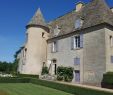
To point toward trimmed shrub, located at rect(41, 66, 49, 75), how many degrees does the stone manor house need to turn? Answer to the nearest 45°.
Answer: approximately 90° to its right

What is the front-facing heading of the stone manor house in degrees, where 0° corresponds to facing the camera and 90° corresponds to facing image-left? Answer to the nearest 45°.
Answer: approximately 45°

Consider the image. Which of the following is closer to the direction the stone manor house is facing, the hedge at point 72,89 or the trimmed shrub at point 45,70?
the hedge

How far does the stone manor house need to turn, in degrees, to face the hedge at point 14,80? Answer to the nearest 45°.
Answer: approximately 45° to its right

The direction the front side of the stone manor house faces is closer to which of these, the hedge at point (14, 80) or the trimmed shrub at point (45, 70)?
the hedge
